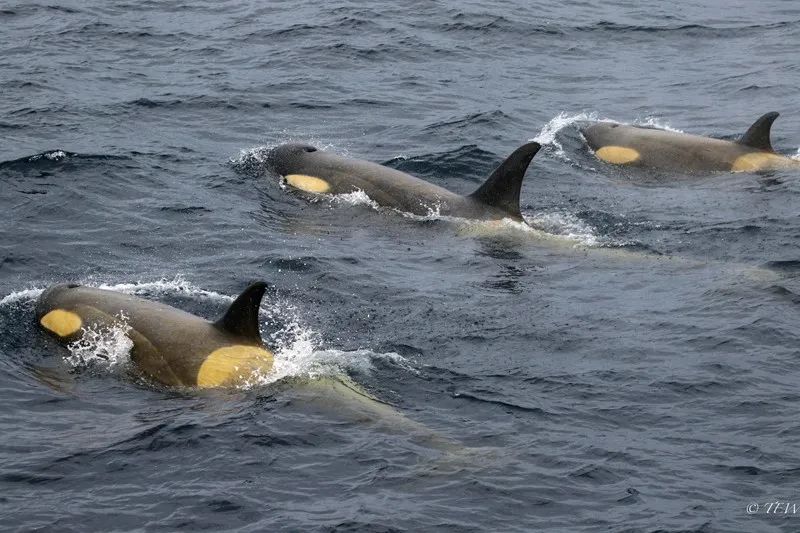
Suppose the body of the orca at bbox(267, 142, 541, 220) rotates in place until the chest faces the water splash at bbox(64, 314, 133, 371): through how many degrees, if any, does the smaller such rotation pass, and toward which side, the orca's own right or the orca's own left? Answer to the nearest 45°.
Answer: approximately 45° to the orca's own left

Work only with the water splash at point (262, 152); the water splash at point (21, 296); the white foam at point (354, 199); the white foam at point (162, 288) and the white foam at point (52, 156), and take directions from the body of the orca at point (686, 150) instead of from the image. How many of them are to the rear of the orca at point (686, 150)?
0

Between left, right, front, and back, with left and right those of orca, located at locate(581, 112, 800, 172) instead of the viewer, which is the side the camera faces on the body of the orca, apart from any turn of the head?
left

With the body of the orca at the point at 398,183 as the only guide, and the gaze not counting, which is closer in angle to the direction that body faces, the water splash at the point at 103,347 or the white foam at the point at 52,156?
the white foam

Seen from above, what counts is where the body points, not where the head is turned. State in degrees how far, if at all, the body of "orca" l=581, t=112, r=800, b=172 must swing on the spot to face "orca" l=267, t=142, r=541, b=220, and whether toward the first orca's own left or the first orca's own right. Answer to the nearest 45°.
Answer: approximately 45° to the first orca's own left

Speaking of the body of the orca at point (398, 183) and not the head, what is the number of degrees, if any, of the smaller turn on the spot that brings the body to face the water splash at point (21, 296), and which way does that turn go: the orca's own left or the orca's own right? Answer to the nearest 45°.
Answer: approximately 45° to the orca's own left

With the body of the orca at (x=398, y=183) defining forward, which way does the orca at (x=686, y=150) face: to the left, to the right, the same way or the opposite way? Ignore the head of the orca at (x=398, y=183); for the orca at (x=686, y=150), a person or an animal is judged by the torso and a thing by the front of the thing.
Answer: the same way

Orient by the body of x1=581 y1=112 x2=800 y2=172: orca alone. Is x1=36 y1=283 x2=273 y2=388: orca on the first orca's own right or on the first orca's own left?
on the first orca's own left

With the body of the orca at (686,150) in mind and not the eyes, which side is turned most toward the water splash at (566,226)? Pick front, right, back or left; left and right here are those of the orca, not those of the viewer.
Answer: left

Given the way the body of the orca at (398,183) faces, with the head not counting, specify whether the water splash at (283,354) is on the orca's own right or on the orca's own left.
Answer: on the orca's own left

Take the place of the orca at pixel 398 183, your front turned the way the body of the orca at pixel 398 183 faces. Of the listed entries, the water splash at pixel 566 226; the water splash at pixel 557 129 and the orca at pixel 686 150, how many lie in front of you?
0

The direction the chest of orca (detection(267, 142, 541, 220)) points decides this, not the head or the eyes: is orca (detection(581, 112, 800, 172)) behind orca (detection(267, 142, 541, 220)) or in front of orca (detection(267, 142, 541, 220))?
behind

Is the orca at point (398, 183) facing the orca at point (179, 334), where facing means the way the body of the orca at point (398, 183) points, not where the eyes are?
no

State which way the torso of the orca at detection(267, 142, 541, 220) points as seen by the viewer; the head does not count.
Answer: to the viewer's left

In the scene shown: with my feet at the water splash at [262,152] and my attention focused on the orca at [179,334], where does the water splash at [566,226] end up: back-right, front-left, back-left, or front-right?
front-left

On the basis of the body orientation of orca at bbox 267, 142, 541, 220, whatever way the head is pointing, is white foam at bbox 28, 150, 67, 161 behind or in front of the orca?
in front

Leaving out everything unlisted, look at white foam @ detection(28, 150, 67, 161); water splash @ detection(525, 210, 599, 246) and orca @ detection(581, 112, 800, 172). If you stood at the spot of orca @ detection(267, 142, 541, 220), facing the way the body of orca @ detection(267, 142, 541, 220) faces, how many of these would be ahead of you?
1

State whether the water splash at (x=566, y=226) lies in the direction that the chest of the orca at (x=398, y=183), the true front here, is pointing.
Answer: no

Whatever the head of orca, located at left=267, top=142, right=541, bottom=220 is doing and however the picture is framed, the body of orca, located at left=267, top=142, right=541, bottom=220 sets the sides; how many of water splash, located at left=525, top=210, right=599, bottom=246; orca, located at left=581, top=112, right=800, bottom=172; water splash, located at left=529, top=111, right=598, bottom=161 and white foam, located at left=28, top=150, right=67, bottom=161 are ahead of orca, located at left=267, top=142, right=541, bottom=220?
1

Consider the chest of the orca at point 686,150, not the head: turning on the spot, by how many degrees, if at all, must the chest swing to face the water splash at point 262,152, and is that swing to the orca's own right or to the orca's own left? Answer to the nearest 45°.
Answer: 0° — it already faces it
